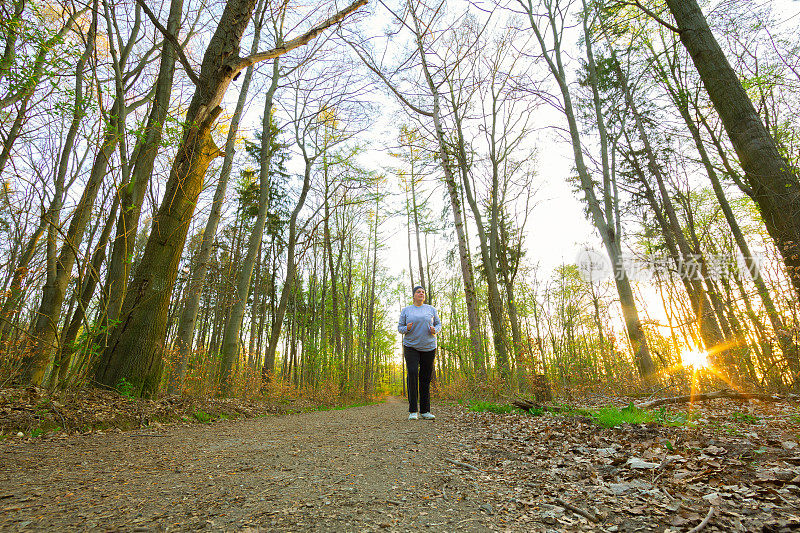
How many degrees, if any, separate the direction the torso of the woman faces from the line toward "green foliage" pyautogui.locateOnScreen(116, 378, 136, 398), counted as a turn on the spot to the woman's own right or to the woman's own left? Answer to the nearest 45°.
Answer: approximately 90° to the woman's own right

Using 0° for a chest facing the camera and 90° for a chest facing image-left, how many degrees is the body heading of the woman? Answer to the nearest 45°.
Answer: approximately 0°

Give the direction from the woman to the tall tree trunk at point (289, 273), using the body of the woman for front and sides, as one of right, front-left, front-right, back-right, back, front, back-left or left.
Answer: back-right

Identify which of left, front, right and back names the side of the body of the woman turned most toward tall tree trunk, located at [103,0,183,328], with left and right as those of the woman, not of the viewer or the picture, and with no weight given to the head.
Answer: right

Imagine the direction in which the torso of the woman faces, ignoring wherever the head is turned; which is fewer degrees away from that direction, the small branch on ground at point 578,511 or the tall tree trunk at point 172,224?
the small branch on ground

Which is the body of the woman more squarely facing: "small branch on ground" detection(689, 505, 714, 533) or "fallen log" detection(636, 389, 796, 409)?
the small branch on ground

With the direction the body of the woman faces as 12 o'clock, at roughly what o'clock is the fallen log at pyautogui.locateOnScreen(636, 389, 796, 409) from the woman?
The fallen log is roughly at 9 o'clock from the woman.

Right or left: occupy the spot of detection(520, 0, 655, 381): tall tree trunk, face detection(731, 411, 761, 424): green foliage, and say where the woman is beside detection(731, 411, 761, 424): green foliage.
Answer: right

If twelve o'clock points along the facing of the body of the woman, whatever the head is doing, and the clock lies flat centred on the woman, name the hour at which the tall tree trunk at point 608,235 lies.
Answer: The tall tree trunk is roughly at 8 o'clock from the woman.

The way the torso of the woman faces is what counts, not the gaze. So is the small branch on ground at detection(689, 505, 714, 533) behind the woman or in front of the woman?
in front

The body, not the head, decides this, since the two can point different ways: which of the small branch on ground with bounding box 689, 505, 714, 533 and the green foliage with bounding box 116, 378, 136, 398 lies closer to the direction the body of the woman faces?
the small branch on ground

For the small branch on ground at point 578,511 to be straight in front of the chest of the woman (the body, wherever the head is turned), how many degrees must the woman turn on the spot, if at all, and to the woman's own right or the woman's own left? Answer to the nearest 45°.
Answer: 0° — they already face it

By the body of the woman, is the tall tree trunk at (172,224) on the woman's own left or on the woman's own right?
on the woman's own right

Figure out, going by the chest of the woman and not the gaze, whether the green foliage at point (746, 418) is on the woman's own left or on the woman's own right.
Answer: on the woman's own left
